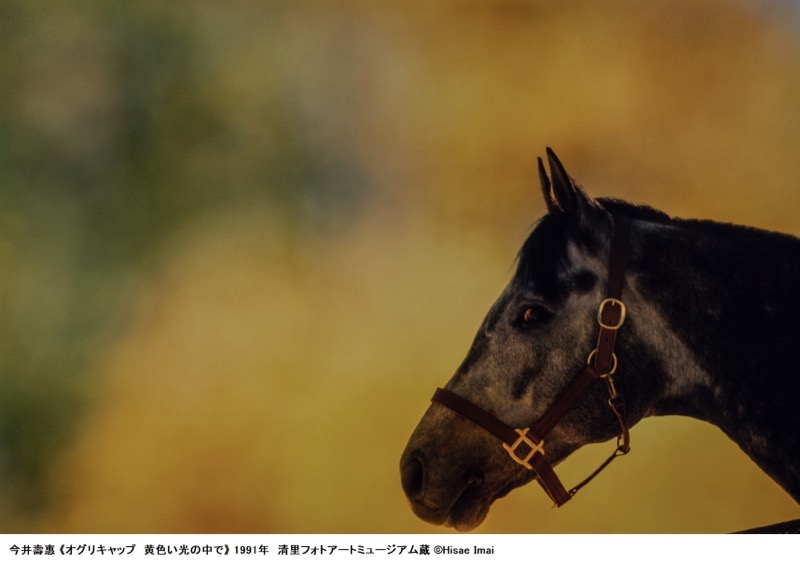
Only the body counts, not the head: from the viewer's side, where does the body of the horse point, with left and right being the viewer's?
facing to the left of the viewer
